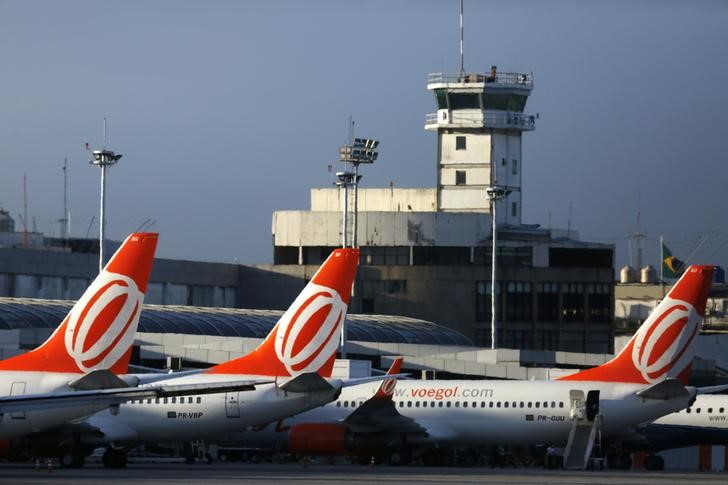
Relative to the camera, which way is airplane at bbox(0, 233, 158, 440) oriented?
to the viewer's left
